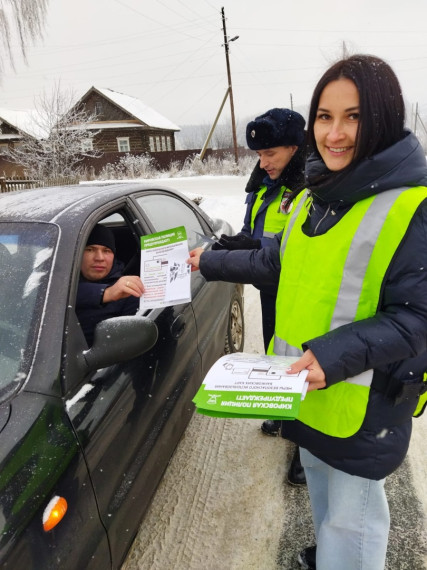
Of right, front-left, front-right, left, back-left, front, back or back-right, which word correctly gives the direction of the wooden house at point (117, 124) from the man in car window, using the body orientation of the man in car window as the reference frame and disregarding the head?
back

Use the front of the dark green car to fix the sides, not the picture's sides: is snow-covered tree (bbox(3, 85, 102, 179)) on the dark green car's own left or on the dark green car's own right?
on the dark green car's own right

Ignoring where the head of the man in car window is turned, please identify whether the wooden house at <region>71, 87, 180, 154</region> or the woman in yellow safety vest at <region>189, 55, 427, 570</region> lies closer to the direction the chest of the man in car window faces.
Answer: the woman in yellow safety vest

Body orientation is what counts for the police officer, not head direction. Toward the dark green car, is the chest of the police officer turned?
yes

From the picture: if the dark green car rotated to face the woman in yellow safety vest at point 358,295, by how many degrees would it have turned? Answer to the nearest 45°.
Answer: approximately 90° to its left

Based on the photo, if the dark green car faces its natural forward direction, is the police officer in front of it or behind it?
behind

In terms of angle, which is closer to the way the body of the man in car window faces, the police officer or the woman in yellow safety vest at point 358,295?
the woman in yellow safety vest
